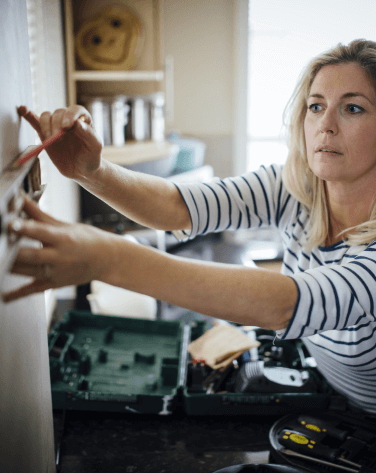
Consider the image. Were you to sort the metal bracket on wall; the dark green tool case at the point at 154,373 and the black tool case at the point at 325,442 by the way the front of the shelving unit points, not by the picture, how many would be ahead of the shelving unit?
3

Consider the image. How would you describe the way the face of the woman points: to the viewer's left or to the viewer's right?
to the viewer's left

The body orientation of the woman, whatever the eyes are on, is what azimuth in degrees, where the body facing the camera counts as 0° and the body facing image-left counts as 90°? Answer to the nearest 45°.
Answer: approximately 45°

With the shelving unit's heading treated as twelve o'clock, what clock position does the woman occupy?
The woman is roughly at 12 o'clock from the shelving unit.

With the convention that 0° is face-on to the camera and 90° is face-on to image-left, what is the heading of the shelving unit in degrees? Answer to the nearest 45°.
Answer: approximately 0°
